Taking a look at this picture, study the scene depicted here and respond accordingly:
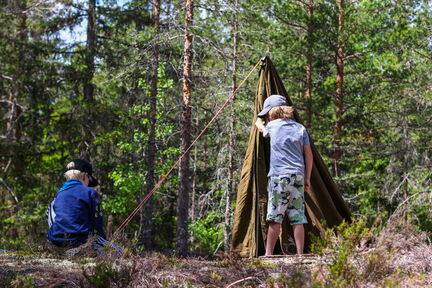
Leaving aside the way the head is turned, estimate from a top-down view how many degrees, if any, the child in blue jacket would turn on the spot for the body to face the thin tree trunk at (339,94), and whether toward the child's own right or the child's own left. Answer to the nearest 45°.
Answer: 0° — they already face it

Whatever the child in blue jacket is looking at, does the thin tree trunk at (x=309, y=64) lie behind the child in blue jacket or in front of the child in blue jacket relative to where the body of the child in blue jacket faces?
in front

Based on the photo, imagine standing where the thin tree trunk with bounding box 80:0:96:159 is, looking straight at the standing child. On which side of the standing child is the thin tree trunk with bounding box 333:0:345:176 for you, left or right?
left

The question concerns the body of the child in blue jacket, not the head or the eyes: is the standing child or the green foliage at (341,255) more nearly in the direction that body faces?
the standing child

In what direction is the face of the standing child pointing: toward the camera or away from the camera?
away from the camera

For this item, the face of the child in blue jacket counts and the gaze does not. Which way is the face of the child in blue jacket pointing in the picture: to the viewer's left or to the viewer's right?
to the viewer's right

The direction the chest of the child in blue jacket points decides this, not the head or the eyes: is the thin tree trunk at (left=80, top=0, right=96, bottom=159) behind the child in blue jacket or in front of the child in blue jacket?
in front

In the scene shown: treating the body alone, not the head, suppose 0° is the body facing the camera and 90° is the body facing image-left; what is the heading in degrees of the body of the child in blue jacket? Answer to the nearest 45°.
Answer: approximately 225°

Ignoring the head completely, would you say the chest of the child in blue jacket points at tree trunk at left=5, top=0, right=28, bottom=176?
no

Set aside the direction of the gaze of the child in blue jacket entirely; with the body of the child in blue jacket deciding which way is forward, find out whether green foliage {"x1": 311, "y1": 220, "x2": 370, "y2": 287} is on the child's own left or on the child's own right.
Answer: on the child's own right

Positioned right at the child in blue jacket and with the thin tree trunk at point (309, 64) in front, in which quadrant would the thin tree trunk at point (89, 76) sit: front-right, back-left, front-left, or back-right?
front-left

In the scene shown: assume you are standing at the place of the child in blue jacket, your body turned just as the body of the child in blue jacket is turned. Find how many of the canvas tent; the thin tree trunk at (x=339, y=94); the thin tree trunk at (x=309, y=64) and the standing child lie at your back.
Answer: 0

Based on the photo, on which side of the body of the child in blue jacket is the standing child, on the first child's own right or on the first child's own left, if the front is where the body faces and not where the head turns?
on the first child's own right

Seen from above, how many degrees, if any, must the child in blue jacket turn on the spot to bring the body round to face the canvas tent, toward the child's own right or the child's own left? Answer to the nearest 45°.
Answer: approximately 45° to the child's own right

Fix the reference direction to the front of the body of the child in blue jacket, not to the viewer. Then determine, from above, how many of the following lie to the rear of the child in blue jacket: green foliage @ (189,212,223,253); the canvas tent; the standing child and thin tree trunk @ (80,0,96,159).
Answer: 0
